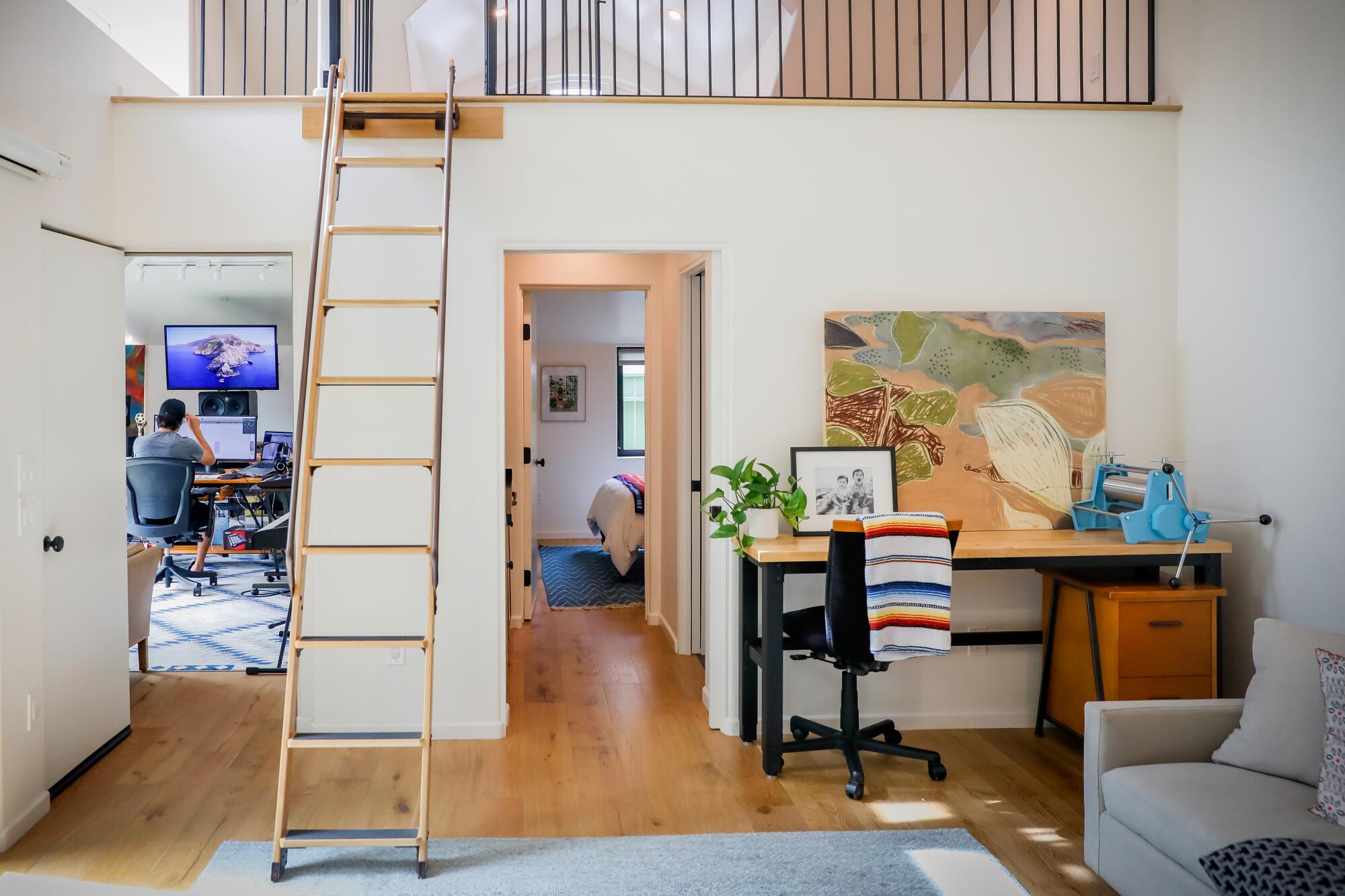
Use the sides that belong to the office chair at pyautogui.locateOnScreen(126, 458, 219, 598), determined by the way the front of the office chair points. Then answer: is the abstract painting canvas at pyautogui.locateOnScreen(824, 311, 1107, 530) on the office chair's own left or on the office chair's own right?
on the office chair's own right

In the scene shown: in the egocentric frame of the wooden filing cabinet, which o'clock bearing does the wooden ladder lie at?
The wooden ladder is roughly at 2 o'clock from the wooden filing cabinet.

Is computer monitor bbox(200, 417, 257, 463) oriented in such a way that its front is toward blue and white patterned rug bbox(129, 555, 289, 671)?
yes

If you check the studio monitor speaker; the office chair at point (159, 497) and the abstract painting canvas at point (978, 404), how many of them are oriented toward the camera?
2

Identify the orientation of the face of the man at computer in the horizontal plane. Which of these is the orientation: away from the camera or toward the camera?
away from the camera

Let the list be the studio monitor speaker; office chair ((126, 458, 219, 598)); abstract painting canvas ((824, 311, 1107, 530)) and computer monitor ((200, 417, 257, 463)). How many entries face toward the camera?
3

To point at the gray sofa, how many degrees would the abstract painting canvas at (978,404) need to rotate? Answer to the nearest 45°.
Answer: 0° — it already faces it

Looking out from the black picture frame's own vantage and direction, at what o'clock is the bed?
The bed is roughly at 5 o'clock from the black picture frame.
